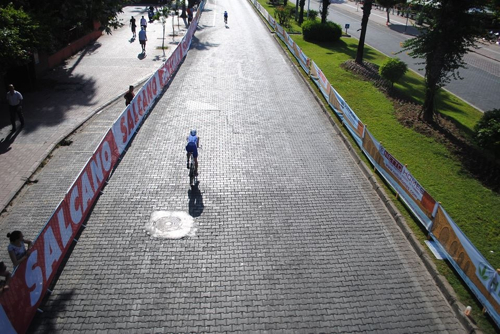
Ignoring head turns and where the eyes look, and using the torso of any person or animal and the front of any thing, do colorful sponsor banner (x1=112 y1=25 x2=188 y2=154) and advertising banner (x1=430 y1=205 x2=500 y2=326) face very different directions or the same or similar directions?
very different directions

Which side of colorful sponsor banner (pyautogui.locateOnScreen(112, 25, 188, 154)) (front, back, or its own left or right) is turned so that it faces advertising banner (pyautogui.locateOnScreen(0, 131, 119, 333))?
right

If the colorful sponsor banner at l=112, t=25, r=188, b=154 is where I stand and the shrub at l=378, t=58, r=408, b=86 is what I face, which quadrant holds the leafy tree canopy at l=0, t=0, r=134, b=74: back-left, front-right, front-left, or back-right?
back-left

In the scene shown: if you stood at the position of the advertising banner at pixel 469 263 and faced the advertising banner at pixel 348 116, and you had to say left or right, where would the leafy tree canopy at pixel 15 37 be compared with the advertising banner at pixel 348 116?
left

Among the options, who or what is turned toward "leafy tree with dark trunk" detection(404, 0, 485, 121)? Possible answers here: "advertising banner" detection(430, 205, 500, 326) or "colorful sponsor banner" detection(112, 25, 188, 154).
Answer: the colorful sponsor banner

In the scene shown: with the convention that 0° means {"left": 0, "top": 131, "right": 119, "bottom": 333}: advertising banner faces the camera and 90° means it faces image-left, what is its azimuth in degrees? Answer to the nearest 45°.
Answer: approximately 315°

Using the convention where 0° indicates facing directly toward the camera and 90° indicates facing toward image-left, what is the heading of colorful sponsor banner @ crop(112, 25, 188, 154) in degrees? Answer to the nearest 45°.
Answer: approximately 270°

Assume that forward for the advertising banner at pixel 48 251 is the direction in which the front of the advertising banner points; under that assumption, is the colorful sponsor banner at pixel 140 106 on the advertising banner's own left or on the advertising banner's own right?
on the advertising banner's own left

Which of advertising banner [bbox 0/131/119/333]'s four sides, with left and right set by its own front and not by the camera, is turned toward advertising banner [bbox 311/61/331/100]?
left

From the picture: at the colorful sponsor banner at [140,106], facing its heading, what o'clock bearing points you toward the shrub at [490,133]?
The shrub is roughly at 1 o'clock from the colorful sponsor banner.

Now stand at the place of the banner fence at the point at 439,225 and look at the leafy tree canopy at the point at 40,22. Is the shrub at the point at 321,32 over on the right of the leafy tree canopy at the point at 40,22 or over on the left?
right

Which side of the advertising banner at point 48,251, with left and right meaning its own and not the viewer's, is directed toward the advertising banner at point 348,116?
left

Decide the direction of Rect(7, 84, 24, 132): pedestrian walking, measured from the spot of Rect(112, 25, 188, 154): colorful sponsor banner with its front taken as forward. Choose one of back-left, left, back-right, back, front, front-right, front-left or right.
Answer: back
